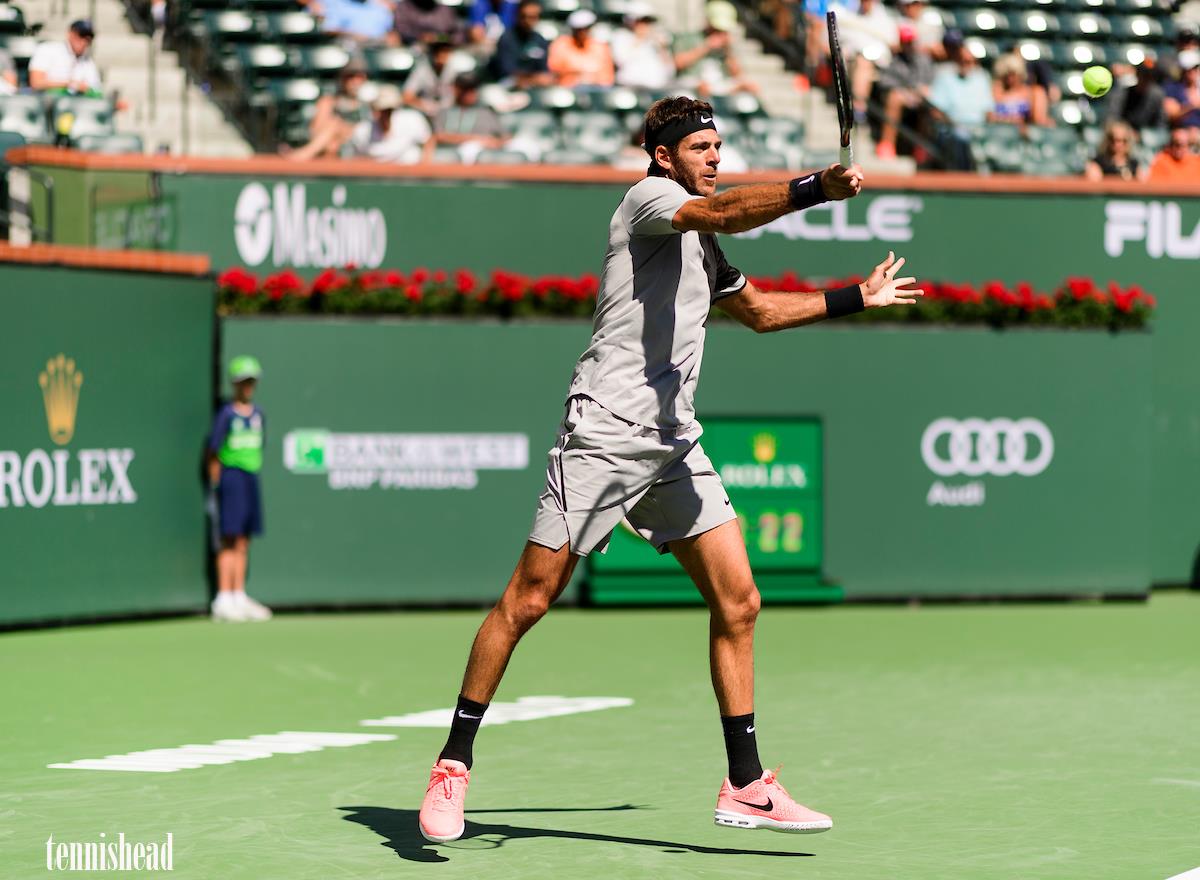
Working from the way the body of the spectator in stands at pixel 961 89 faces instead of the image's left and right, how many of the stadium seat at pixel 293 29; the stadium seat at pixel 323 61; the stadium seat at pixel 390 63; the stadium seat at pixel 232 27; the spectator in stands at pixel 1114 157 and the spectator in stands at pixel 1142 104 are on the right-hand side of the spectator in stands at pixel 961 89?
4

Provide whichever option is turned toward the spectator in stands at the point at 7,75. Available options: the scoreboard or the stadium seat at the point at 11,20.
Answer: the stadium seat

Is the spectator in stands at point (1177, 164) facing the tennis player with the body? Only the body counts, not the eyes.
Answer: yes

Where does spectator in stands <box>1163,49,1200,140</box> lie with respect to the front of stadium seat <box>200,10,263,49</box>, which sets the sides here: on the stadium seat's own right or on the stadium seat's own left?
on the stadium seat's own left

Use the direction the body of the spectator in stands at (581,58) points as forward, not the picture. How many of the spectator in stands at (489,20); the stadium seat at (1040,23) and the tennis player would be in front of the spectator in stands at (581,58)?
1

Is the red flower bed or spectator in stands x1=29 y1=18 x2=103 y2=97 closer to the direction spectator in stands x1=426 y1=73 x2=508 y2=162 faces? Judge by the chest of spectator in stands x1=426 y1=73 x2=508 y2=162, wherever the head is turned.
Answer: the red flower bed
